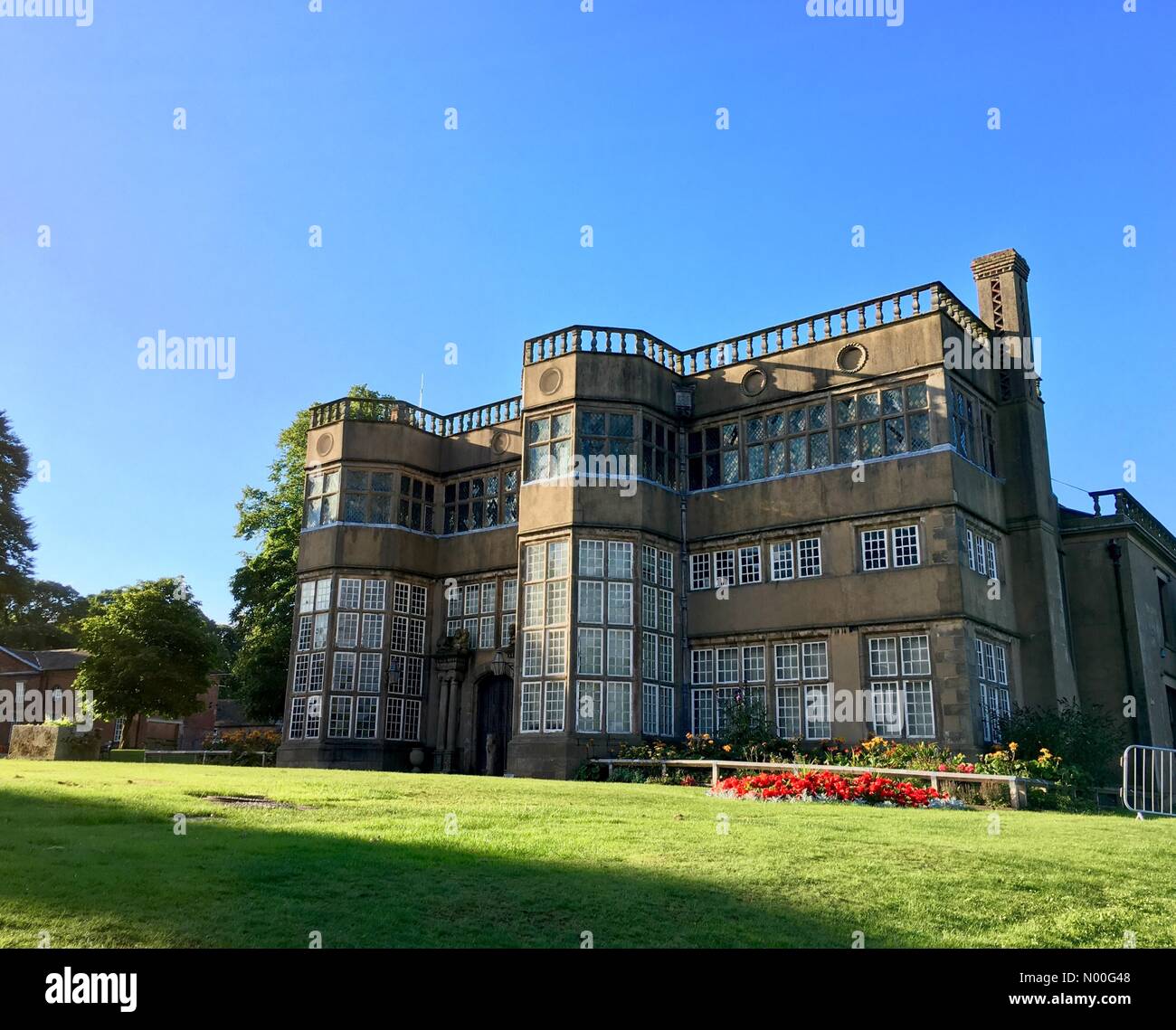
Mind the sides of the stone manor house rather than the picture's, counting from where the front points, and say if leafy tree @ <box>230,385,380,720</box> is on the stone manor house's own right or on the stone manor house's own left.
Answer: on the stone manor house's own right

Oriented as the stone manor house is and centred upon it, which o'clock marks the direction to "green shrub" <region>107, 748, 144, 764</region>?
The green shrub is roughly at 2 o'clock from the stone manor house.

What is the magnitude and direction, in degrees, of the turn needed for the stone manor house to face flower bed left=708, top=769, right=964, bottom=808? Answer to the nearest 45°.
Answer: approximately 45° to its left

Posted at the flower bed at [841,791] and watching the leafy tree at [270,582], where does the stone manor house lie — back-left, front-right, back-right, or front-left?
front-right

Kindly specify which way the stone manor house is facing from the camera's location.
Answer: facing the viewer and to the left of the viewer

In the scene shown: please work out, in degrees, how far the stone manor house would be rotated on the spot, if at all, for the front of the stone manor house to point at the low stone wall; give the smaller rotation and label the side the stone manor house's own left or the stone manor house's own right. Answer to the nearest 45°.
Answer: approximately 45° to the stone manor house's own right
